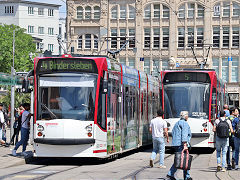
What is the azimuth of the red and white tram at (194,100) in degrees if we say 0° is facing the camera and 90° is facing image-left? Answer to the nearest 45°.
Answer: approximately 0°

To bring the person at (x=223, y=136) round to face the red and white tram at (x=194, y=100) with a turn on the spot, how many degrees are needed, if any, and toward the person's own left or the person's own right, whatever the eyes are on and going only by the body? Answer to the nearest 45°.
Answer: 0° — they already face it

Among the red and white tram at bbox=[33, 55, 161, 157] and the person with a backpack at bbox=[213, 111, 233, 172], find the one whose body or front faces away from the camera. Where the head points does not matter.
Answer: the person with a backpack

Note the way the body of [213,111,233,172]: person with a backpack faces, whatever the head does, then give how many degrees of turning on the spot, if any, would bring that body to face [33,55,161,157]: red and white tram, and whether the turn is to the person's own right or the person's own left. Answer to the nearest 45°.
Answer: approximately 90° to the person's own left

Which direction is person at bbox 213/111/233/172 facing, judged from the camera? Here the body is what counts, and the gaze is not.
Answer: away from the camera

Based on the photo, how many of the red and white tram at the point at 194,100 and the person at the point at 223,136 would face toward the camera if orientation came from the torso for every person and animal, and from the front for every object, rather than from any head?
1

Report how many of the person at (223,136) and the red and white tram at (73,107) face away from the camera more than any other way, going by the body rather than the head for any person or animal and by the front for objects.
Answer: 1

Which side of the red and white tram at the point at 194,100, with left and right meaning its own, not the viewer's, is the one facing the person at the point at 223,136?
front

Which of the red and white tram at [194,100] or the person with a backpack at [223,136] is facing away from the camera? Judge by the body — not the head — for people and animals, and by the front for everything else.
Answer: the person with a backpack

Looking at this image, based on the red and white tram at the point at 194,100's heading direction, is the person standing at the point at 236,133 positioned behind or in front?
in front

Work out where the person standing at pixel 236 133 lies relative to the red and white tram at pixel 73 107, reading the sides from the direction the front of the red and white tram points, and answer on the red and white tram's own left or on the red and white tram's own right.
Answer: on the red and white tram's own left

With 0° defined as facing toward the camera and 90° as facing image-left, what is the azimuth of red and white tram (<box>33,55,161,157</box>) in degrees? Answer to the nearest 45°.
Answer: approximately 45°
